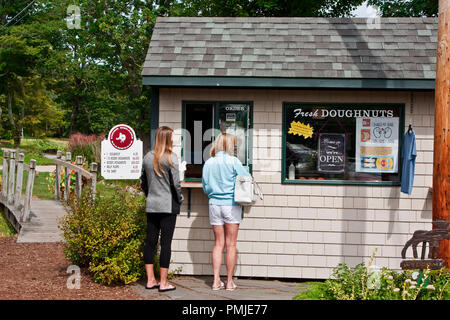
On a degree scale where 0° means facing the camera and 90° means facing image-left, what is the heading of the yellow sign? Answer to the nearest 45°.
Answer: approximately 0°

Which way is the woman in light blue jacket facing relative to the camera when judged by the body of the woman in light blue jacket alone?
away from the camera

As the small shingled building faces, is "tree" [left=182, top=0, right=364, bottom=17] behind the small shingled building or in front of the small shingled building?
behind

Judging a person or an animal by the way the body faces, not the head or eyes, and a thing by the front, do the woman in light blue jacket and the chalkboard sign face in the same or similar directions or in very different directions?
very different directions

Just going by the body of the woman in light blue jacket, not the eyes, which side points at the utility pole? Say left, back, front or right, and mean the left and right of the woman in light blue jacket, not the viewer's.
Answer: right

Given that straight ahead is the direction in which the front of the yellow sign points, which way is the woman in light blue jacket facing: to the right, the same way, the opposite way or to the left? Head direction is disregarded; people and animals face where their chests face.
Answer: the opposite way

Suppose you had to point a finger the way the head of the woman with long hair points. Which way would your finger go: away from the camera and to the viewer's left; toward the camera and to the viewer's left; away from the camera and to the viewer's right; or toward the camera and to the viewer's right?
away from the camera and to the viewer's right

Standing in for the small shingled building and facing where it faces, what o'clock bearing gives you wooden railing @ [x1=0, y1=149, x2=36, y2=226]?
The wooden railing is roughly at 4 o'clock from the small shingled building.

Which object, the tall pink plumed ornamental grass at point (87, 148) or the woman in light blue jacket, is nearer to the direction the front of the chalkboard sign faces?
the woman in light blue jacket

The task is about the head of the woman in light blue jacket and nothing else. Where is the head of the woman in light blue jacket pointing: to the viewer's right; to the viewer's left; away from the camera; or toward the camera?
away from the camera

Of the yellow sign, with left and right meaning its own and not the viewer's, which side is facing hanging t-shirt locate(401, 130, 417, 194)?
left
